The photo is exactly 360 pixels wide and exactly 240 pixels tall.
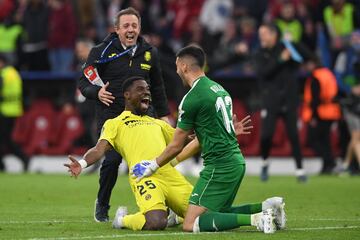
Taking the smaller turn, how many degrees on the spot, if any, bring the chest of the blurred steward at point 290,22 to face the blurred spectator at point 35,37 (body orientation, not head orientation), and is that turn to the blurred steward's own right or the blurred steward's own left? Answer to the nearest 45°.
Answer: approximately 90° to the blurred steward's own right

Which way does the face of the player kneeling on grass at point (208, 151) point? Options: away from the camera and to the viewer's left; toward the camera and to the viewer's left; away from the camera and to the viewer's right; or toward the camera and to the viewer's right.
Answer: away from the camera and to the viewer's left

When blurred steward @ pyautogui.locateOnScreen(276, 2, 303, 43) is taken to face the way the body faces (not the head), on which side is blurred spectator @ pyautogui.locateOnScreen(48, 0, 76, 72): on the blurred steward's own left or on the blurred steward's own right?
on the blurred steward's own right

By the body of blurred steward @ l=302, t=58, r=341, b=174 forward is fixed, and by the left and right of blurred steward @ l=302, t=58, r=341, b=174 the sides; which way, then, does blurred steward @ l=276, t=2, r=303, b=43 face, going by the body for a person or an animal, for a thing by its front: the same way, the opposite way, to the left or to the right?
to the left

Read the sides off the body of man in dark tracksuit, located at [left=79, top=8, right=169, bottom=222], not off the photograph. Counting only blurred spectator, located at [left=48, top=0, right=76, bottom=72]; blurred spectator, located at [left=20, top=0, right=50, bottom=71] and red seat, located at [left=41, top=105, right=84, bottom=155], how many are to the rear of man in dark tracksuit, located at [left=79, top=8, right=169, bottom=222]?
3

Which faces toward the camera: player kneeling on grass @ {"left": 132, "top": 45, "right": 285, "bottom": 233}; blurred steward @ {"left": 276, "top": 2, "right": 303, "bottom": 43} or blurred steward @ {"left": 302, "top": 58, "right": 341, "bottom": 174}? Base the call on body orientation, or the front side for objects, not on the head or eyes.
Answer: blurred steward @ {"left": 276, "top": 2, "right": 303, "bottom": 43}

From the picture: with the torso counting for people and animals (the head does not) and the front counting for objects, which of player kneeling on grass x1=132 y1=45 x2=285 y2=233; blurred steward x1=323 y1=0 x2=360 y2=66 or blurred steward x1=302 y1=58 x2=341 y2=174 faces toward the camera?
blurred steward x1=323 y1=0 x2=360 y2=66

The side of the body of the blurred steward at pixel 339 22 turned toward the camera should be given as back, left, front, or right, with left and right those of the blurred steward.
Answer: front
